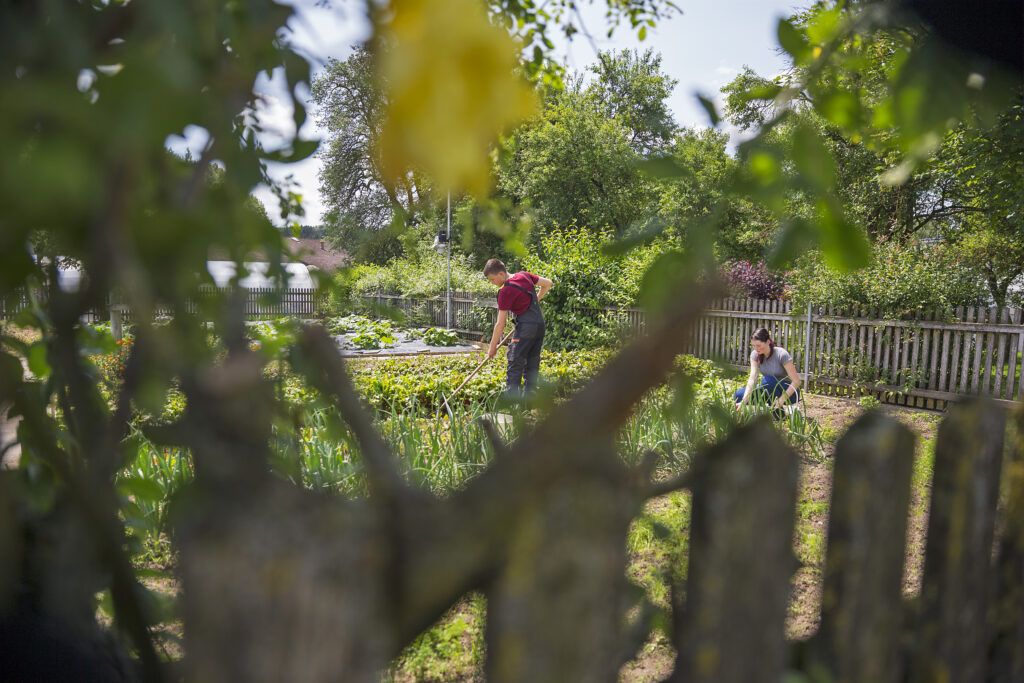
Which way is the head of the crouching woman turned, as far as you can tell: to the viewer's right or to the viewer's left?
to the viewer's left

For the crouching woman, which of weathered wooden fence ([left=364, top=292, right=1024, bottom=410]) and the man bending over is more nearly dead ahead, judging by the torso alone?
the man bending over

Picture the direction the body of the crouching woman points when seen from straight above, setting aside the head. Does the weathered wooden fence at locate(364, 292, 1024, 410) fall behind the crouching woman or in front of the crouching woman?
behind

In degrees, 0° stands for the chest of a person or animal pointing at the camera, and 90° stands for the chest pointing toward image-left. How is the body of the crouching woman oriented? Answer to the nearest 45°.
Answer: approximately 45°

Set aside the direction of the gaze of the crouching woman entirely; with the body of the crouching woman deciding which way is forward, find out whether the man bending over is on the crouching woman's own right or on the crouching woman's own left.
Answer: on the crouching woman's own right

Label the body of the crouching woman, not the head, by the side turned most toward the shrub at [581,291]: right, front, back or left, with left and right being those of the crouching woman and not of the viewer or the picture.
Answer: right
